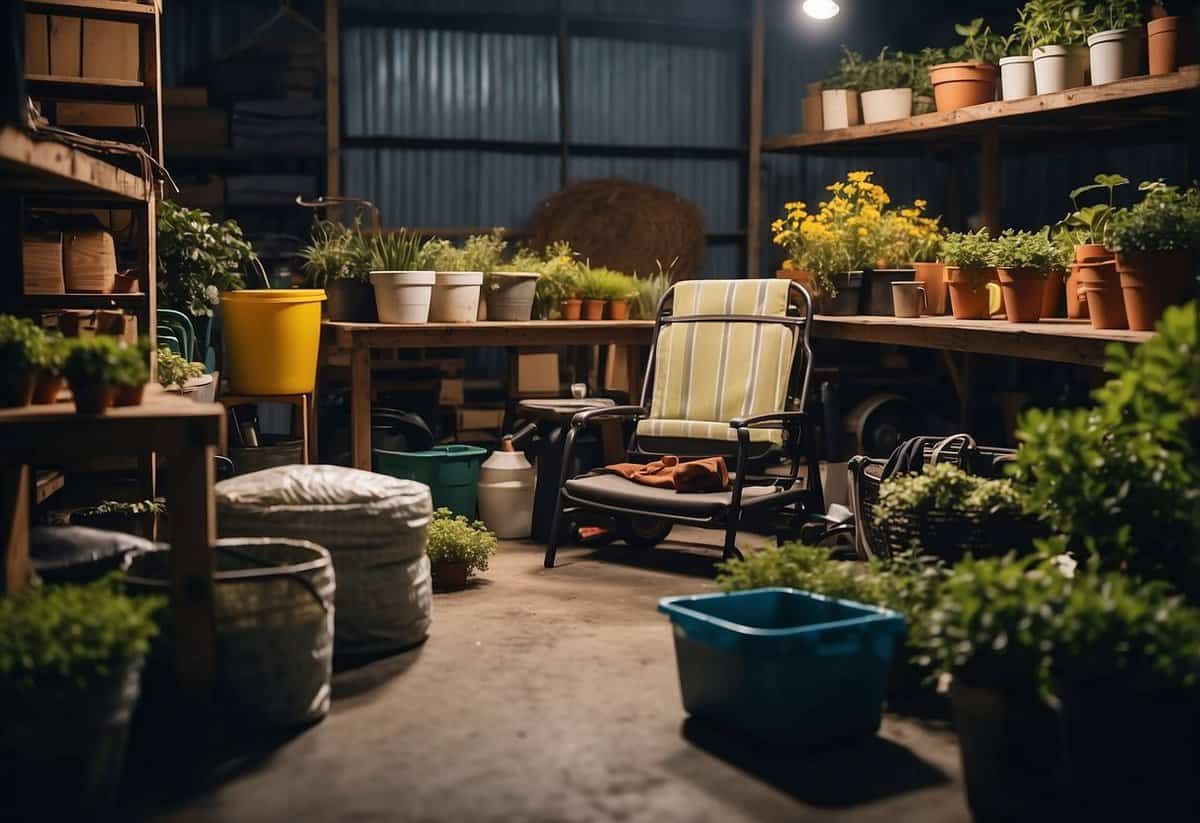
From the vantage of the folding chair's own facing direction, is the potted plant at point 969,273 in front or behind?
behind

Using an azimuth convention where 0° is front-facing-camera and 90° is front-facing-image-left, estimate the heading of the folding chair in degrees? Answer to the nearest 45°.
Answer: approximately 45°

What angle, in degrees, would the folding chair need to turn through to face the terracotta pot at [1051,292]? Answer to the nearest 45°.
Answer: approximately 135° to its left

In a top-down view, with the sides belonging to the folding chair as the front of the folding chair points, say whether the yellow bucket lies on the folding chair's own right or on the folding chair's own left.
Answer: on the folding chair's own right

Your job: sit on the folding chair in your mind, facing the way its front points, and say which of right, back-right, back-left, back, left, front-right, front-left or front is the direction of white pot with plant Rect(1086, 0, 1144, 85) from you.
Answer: back-left

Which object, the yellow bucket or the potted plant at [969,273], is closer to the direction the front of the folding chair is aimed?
the yellow bucket

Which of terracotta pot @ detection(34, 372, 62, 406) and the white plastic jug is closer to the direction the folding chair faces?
the terracotta pot

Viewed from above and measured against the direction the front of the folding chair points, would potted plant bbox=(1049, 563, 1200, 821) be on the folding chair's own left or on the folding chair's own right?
on the folding chair's own left

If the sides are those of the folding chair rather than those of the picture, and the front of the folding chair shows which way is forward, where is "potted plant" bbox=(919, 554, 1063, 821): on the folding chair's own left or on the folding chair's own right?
on the folding chair's own left

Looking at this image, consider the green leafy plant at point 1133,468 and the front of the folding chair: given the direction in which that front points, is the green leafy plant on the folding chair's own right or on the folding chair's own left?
on the folding chair's own left

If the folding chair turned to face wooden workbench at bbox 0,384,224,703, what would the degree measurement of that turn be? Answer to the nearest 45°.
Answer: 0° — it already faces it
